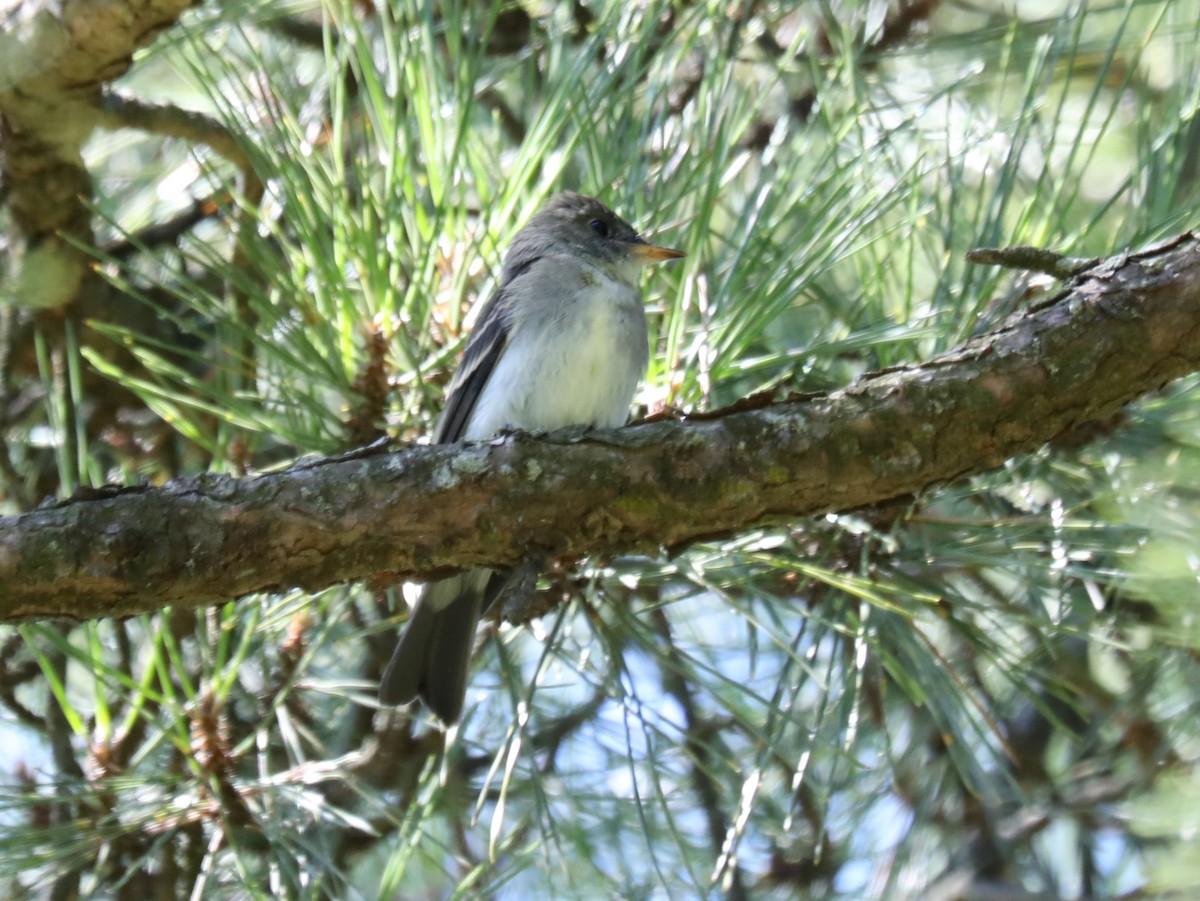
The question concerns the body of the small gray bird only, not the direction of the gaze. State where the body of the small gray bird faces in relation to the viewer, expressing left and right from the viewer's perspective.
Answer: facing the viewer and to the right of the viewer
